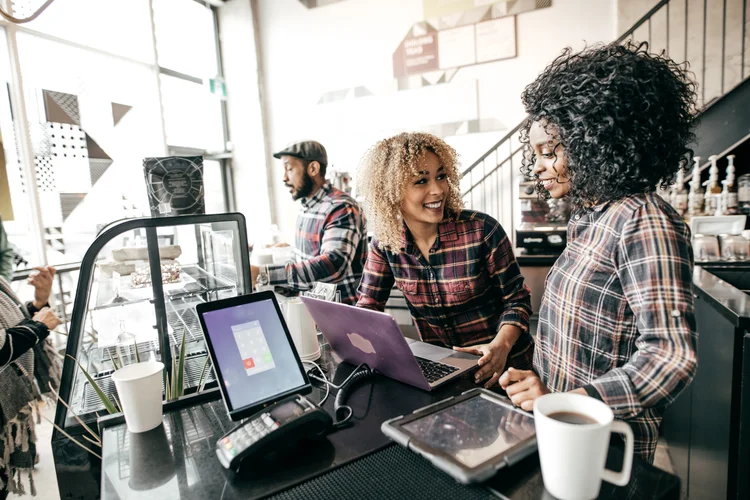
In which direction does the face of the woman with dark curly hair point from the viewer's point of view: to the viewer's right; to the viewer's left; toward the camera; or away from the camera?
to the viewer's left

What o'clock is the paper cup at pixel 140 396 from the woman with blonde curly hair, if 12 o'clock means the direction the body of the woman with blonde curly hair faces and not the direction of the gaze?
The paper cup is roughly at 1 o'clock from the woman with blonde curly hair.

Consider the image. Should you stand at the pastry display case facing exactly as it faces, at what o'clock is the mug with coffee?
The mug with coffee is roughly at 8 o'clock from the pastry display case.

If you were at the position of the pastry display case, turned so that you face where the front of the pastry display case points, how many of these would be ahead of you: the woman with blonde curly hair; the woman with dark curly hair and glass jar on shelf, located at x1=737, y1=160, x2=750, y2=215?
0

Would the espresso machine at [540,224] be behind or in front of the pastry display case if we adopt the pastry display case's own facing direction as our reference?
behind

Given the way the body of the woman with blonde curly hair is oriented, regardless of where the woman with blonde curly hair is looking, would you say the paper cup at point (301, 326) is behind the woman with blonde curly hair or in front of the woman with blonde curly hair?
in front

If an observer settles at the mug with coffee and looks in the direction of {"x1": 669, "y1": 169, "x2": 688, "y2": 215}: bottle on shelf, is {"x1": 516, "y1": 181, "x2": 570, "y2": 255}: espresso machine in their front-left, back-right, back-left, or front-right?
front-left

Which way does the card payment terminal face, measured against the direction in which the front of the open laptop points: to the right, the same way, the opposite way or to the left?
the opposite way

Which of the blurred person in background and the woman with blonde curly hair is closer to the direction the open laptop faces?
the woman with blonde curly hair

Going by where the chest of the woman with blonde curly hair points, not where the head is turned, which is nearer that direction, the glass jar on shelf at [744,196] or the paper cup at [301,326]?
the paper cup

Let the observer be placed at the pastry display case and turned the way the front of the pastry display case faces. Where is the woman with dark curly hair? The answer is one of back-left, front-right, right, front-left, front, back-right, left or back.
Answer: back-left

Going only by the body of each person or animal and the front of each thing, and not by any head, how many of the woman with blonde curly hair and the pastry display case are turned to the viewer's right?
0
